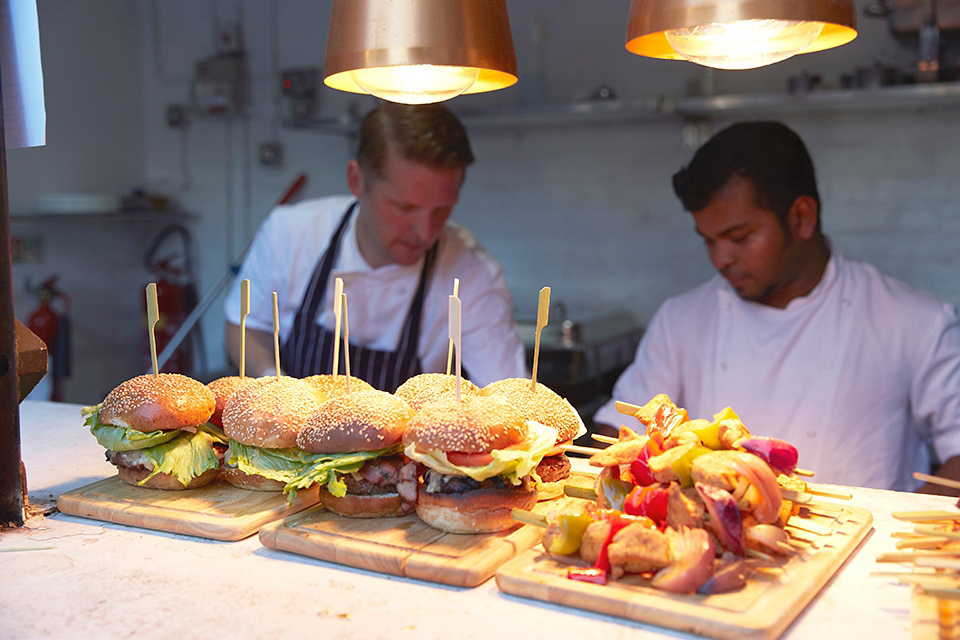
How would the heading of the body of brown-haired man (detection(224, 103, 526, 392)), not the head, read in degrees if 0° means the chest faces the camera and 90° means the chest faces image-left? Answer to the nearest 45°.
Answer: approximately 0°

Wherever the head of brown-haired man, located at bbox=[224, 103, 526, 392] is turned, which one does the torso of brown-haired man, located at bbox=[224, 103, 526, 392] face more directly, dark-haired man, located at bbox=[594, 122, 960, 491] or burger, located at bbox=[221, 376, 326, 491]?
the burger

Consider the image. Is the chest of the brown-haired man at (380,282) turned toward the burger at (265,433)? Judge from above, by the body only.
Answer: yes

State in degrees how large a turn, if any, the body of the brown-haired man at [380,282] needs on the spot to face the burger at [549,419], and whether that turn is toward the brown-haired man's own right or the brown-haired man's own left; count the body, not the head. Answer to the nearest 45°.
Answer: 0° — they already face it

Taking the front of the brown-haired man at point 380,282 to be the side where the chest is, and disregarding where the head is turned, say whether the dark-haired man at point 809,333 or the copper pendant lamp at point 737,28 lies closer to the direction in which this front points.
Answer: the copper pendant lamp

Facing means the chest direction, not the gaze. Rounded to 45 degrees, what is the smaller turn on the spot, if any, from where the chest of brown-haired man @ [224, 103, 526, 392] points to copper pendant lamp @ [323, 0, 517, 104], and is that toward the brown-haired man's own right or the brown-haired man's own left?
0° — they already face it

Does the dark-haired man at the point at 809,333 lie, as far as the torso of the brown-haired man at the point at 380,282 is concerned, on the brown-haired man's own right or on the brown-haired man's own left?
on the brown-haired man's own left

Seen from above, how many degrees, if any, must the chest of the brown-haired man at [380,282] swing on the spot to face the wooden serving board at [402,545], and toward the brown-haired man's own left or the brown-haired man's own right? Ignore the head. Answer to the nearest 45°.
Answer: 0° — they already face it
